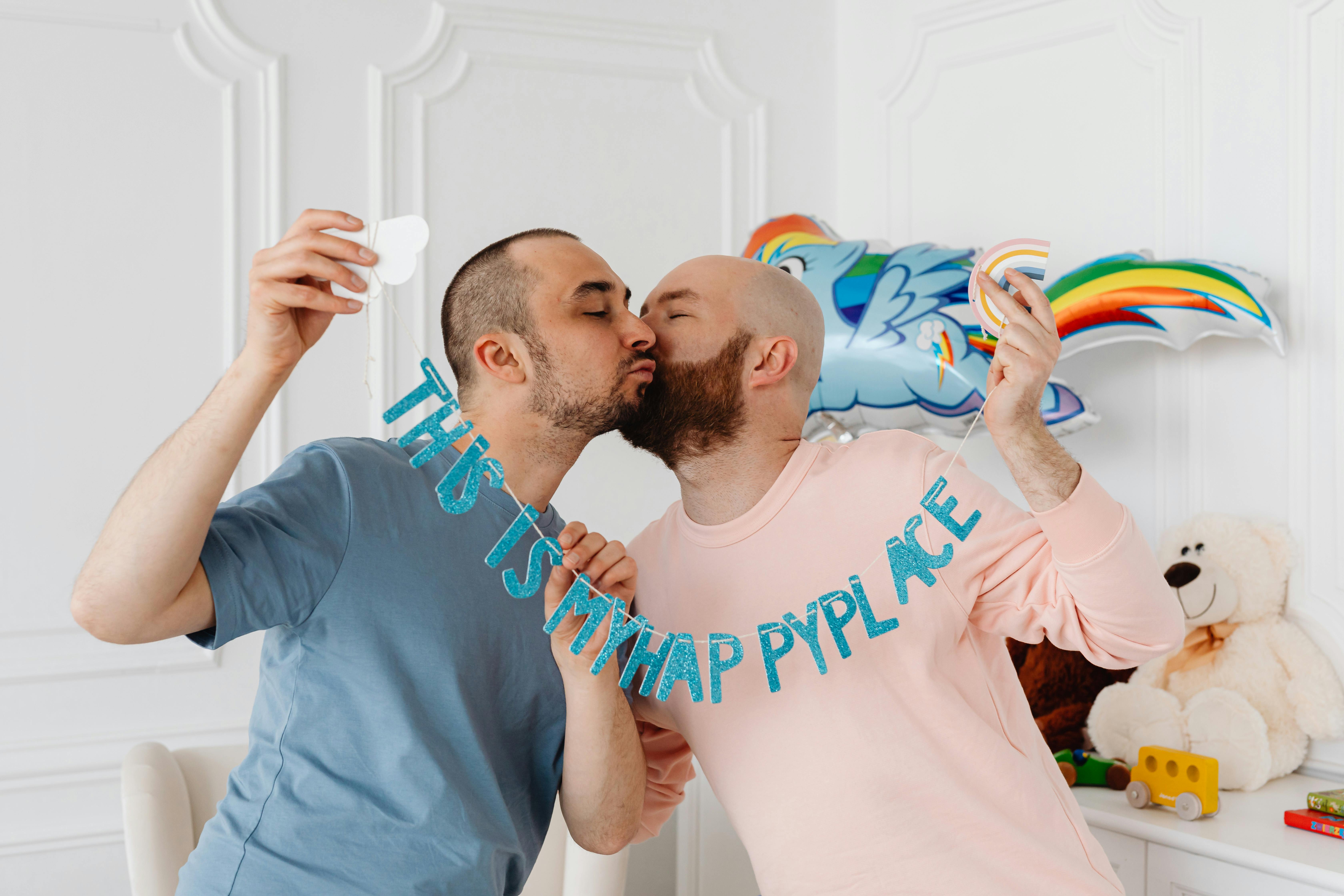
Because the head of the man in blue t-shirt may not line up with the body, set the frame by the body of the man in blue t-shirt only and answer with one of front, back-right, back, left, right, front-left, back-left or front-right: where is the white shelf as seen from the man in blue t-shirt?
front-left

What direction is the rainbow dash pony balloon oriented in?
to the viewer's left

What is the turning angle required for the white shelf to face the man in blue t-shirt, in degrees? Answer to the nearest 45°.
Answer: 0° — it already faces them

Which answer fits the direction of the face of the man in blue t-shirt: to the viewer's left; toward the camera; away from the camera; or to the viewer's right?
to the viewer's right

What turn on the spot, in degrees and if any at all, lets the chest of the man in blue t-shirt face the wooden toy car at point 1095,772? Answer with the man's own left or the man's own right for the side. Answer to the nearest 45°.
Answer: approximately 45° to the man's own left

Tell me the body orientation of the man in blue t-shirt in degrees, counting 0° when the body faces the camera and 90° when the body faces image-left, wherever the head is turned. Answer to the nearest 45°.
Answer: approximately 315°

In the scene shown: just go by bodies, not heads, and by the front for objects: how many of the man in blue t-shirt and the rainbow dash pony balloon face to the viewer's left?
1

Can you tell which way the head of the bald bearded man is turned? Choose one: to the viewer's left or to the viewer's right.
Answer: to the viewer's left

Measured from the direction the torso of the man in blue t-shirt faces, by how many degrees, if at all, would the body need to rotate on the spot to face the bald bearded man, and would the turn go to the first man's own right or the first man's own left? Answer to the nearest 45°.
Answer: approximately 45° to the first man's own left
